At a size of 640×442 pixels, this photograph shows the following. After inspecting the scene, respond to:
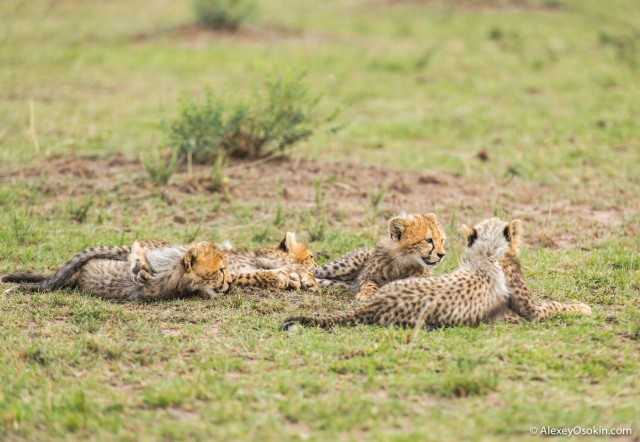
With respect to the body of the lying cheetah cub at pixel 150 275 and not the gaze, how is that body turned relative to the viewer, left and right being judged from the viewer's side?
facing to the right of the viewer

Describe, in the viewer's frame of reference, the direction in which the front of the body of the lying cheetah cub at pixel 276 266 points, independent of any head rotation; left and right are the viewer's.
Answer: facing to the right of the viewer

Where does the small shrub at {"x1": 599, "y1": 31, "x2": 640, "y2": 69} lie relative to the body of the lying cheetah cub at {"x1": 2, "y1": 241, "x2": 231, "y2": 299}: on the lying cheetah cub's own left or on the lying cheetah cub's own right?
on the lying cheetah cub's own left

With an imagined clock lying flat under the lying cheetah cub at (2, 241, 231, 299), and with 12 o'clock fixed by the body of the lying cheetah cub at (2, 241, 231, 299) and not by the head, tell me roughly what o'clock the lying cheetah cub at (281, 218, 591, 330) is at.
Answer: the lying cheetah cub at (281, 218, 591, 330) is roughly at 1 o'clock from the lying cheetah cub at (2, 241, 231, 299).

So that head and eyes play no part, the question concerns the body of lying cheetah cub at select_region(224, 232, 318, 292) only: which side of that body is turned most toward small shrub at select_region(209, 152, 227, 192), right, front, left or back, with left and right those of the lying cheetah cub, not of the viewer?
left

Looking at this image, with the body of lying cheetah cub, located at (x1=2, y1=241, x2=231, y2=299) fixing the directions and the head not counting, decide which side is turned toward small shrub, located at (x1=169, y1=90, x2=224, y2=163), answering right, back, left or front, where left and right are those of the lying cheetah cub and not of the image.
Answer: left

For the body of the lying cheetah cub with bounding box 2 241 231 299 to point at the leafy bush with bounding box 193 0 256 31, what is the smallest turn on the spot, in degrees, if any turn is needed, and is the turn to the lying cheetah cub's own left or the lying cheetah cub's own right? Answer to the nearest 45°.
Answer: approximately 90° to the lying cheetah cub's own left

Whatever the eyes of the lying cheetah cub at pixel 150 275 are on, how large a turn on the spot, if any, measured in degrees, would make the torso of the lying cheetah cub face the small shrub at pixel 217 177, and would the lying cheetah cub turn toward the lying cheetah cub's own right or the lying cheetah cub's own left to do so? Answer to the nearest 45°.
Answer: approximately 90° to the lying cheetah cub's own left

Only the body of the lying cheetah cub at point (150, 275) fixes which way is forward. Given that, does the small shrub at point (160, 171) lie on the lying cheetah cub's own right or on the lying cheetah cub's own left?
on the lying cheetah cub's own left

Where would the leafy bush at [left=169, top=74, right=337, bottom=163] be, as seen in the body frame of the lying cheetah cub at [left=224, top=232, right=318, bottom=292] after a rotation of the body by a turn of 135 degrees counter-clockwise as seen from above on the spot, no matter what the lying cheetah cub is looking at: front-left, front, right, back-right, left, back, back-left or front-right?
front-right
